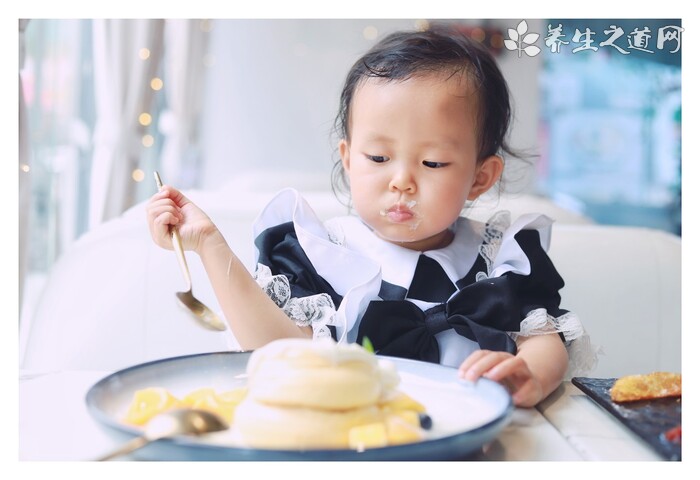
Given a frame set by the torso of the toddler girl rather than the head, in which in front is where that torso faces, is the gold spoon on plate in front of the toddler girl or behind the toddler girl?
in front

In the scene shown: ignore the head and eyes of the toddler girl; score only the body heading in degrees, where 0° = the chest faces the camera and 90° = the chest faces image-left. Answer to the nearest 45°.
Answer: approximately 0°

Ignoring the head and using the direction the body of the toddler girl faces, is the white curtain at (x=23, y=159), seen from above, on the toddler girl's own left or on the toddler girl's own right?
on the toddler girl's own right

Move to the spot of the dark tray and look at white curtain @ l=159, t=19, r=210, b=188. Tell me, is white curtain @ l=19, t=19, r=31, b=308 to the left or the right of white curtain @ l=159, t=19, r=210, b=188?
left
